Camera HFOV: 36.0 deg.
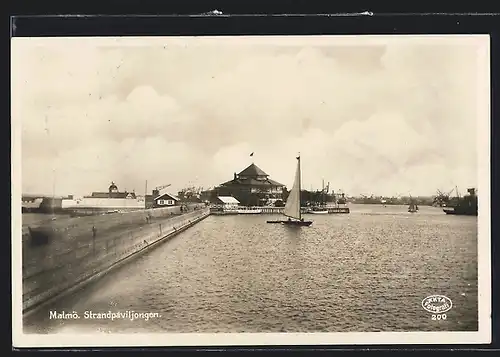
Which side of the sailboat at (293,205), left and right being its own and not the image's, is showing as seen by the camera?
right
